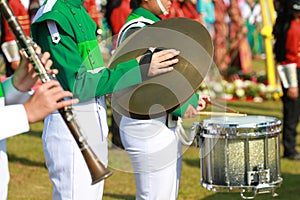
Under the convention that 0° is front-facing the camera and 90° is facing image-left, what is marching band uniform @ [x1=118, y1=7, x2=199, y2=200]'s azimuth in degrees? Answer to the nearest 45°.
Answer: approximately 270°

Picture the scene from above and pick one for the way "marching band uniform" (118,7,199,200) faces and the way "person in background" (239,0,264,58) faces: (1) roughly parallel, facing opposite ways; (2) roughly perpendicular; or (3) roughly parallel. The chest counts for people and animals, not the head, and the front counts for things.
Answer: roughly perpendicular

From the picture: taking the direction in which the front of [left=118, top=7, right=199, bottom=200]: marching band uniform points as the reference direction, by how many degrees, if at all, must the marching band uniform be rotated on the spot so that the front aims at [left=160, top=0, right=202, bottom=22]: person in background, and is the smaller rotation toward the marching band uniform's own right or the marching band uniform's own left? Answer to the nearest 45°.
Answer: approximately 90° to the marching band uniform's own left

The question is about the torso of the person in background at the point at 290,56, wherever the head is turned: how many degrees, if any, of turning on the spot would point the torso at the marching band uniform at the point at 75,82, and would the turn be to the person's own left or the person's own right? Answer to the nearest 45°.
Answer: approximately 90° to the person's own right

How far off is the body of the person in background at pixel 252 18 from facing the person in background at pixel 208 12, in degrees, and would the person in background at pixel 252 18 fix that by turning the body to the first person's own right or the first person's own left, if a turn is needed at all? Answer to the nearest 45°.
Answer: approximately 45° to the first person's own right

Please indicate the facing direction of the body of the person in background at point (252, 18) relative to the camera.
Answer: toward the camera

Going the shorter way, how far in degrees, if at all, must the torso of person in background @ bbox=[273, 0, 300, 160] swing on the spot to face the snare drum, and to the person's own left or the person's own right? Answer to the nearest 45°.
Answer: approximately 90° to the person's own right

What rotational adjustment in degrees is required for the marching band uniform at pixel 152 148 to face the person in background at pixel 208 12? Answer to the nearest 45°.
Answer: approximately 90° to its left
